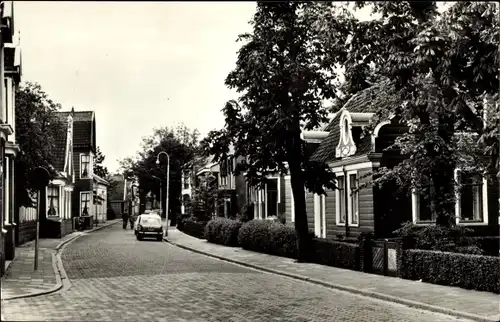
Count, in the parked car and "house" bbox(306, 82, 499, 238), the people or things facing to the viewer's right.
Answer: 0

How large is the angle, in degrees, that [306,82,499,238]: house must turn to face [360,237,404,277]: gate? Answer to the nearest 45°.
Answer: approximately 45° to its left

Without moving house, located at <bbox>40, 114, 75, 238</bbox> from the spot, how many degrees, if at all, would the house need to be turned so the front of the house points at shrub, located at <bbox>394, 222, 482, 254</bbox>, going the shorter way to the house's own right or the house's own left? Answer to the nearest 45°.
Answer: approximately 45° to the house's own right

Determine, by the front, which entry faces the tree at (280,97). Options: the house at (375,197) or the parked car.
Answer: the house

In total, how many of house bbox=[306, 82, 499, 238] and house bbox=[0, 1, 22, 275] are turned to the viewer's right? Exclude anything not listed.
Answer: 1

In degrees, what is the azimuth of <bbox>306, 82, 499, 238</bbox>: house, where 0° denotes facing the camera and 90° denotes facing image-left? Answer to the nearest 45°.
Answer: approximately 45°

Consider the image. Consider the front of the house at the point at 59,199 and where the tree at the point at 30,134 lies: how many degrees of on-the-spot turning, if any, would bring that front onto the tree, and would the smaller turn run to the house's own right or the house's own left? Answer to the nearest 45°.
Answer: approximately 45° to the house's own right

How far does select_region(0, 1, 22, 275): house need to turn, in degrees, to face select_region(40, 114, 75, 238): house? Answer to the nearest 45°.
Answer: approximately 90° to its left

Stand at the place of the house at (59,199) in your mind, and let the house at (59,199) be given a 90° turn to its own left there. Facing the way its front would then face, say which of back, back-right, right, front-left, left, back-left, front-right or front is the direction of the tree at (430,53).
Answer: back-right

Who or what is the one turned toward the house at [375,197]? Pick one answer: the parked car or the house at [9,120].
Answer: the house at [9,120]

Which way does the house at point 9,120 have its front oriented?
to the viewer's right
